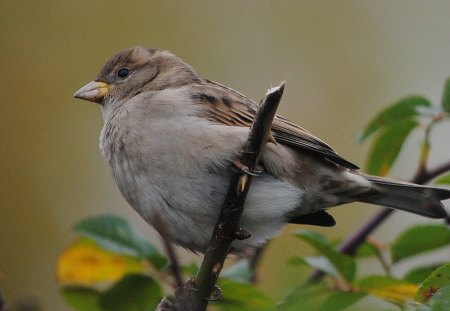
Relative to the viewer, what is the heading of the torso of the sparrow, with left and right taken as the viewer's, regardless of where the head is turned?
facing to the left of the viewer

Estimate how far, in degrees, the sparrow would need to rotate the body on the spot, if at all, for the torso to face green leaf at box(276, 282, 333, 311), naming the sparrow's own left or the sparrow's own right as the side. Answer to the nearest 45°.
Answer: approximately 90° to the sparrow's own left

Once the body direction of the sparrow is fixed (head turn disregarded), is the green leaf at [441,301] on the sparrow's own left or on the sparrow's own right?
on the sparrow's own left

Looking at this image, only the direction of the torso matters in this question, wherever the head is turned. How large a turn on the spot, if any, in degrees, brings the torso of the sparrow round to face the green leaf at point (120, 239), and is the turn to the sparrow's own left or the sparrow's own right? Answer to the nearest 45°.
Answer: approximately 45° to the sparrow's own left
